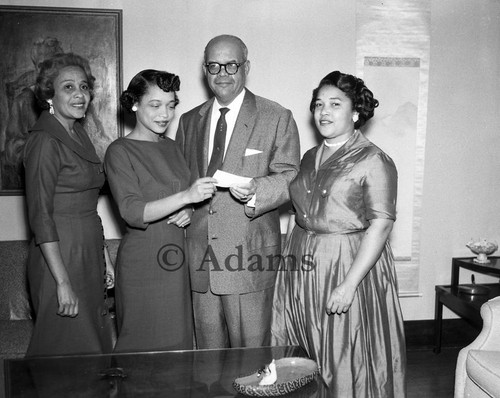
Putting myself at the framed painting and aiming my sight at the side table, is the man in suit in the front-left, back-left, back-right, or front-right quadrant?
front-right

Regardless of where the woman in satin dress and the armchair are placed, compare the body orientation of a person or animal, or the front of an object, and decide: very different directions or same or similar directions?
same or similar directions

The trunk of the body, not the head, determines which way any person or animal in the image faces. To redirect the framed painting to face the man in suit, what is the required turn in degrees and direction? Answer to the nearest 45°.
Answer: approximately 45° to its left

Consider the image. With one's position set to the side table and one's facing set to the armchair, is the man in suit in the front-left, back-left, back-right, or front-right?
front-right

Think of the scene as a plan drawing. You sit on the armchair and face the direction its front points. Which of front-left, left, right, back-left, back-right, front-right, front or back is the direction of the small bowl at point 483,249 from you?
back-right

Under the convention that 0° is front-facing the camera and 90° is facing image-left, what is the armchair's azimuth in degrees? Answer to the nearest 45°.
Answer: approximately 45°

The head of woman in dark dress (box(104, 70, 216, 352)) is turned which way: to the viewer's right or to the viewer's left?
to the viewer's right

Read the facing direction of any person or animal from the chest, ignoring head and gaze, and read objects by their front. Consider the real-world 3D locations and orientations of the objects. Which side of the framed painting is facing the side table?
left

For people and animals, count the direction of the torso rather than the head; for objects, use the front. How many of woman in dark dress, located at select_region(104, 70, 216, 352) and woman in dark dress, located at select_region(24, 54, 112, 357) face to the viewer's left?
0

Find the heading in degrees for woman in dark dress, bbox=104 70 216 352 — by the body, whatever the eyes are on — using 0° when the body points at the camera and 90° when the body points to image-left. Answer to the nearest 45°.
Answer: approximately 315°

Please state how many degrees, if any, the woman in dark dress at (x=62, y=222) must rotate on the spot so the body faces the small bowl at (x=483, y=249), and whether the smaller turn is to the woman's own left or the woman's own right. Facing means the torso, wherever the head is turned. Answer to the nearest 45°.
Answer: approximately 45° to the woman's own left

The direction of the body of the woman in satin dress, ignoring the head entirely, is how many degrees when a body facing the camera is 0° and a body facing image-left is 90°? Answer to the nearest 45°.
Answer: approximately 45°

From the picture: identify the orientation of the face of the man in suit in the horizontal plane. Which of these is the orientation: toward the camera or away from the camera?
toward the camera

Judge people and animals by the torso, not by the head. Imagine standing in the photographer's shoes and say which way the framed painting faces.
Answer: facing the viewer

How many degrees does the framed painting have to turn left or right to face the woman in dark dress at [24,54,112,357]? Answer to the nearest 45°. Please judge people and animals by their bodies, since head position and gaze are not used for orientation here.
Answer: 0° — it already faces them

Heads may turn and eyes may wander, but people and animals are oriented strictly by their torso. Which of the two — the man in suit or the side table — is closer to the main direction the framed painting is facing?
the man in suit

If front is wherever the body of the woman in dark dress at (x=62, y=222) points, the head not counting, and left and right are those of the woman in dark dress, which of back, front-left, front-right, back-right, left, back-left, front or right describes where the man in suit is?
front-left

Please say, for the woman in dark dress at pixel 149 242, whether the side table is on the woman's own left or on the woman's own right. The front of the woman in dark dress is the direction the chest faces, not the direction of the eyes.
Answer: on the woman's own left

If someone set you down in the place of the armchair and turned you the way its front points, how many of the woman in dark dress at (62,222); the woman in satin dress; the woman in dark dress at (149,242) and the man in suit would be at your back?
0

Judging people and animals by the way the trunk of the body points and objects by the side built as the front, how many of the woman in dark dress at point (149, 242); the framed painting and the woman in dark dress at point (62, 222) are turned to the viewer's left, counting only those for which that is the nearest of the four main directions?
0

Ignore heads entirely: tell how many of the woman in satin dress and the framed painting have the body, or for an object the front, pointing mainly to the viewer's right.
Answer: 0

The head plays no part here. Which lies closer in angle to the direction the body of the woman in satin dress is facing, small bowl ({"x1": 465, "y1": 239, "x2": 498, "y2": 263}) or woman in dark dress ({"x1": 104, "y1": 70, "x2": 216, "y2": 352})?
the woman in dark dress

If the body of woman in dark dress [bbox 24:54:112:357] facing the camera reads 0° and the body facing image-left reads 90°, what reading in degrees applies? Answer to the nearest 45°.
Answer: approximately 315°

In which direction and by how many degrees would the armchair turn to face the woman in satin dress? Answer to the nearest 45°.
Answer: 0° — it already faces them
